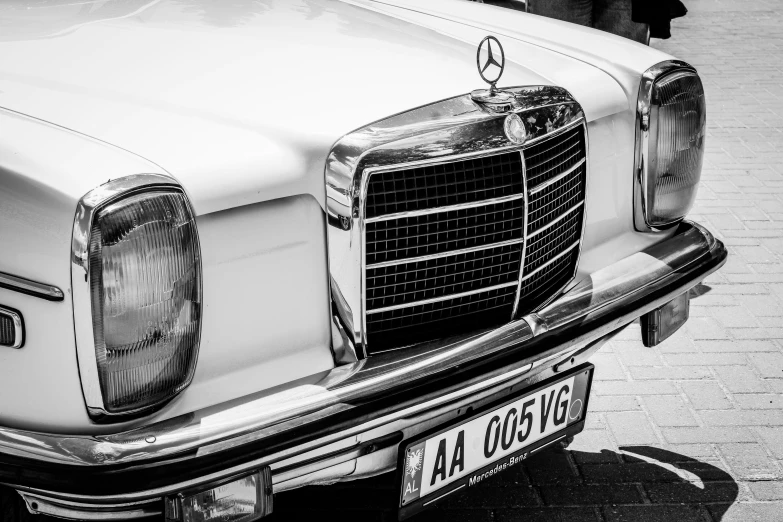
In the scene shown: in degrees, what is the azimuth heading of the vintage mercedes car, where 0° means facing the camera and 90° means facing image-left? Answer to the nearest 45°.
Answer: approximately 315°
